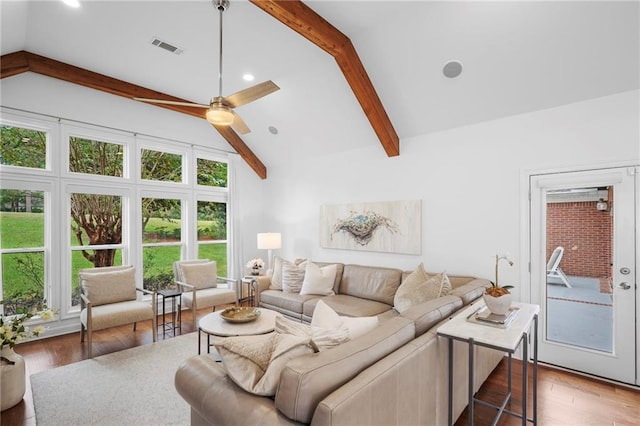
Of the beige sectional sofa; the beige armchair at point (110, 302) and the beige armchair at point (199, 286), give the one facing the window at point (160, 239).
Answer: the beige sectional sofa

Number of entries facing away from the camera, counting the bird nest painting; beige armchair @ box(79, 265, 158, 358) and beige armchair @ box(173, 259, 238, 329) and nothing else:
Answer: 0

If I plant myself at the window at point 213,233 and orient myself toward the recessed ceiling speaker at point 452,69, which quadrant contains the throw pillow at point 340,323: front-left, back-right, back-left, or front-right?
front-right

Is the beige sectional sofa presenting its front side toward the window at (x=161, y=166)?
yes

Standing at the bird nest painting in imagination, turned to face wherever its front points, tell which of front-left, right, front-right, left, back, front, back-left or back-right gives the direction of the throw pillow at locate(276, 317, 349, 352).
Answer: front-left

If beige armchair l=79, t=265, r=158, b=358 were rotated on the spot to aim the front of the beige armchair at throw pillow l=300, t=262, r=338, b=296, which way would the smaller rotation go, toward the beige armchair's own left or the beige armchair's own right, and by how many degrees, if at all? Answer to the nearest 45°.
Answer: approximately 45° to the beige armchair's own left

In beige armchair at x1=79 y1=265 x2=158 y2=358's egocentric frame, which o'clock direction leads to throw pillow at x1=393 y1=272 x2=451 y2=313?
The throw pillow is roughly at 12 o'clock from the beige armchair.

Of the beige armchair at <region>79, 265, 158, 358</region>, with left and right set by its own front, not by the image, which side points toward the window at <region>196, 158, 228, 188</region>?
left

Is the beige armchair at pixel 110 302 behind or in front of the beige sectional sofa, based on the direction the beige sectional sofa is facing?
in front

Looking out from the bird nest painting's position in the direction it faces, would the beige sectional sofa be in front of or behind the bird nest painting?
in front

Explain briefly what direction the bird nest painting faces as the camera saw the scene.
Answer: facing the viewer and to the left of the viewer

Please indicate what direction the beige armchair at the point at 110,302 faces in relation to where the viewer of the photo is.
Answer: facing the viewer and to the right of the viewer

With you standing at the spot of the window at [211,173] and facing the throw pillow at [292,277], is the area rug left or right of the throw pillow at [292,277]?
right

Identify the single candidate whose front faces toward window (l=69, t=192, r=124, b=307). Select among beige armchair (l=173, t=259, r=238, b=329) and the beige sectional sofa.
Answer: the beige sectional sofa

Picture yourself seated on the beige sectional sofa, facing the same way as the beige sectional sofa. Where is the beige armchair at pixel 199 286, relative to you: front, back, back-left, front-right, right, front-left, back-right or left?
front

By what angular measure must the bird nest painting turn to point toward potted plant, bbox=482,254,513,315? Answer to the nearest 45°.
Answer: approximately 45° to its left

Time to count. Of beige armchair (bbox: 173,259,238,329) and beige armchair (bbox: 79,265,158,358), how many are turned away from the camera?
0

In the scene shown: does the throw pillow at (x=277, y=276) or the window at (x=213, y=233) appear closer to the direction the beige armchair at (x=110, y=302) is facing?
the throw pillow
